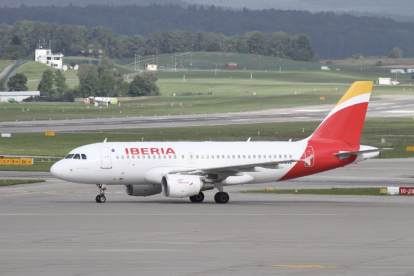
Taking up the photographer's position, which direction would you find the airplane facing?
facing to the left of the viewer
